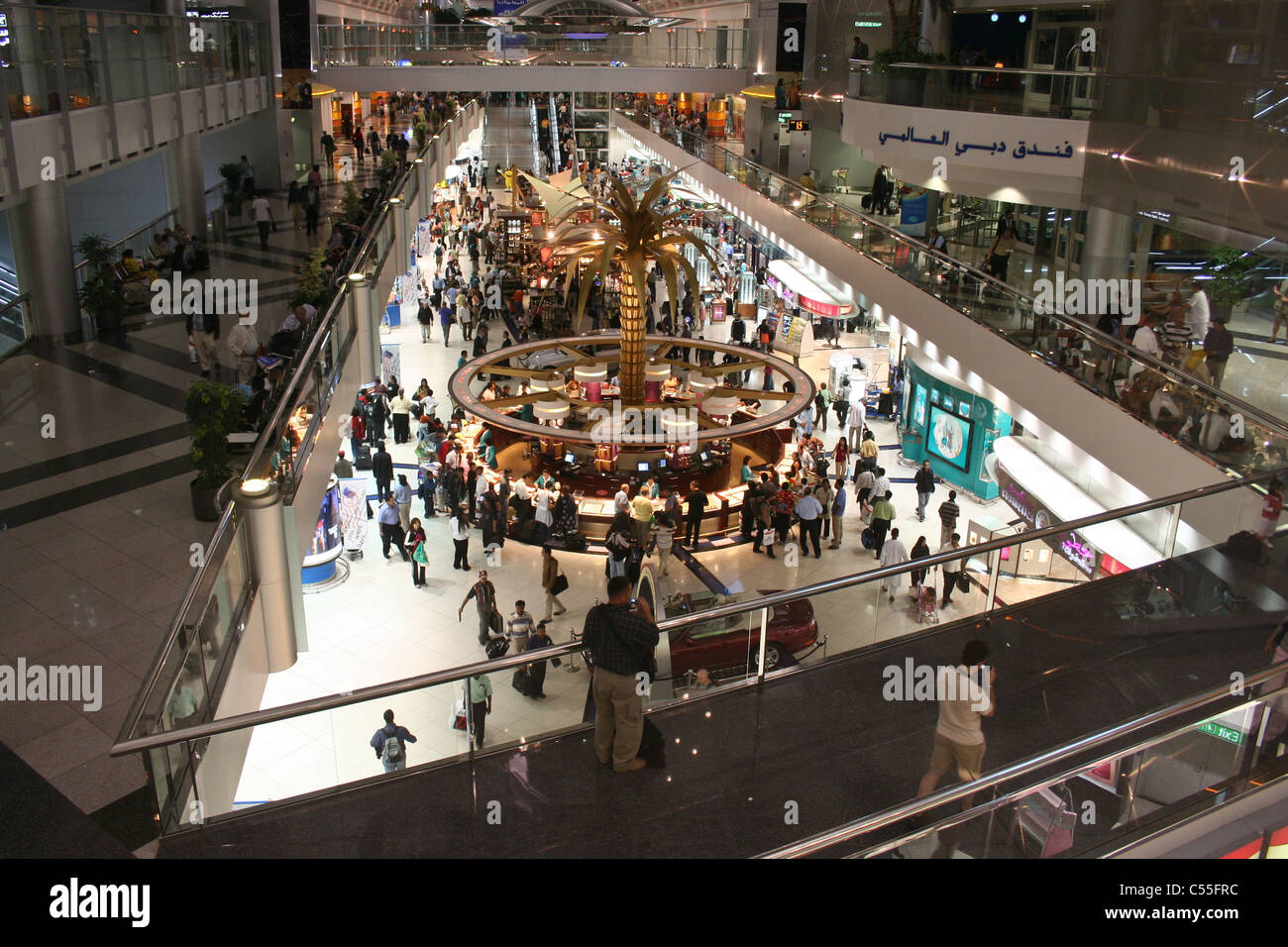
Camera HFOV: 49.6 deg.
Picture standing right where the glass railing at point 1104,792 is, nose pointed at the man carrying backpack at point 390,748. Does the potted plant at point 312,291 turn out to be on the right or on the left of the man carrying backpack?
right

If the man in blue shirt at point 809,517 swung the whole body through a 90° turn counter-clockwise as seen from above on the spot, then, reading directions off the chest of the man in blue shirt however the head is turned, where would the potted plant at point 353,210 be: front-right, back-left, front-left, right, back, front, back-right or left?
front-right

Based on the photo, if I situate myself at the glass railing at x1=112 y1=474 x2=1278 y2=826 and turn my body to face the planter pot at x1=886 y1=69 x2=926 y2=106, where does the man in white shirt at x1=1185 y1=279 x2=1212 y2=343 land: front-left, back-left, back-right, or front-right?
front-right

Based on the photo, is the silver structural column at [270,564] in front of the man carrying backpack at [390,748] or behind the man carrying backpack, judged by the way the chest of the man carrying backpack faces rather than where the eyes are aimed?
in front

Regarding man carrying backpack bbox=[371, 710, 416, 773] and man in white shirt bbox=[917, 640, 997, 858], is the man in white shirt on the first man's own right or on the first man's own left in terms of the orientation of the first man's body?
on the first man's own right

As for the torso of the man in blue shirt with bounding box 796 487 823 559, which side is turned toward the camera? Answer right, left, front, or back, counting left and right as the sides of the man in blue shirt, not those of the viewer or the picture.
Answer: back

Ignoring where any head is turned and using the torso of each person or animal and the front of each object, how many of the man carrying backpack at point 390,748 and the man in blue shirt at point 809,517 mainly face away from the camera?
2

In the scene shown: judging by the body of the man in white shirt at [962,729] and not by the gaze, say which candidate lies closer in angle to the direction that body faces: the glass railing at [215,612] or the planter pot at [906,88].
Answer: the planter pot

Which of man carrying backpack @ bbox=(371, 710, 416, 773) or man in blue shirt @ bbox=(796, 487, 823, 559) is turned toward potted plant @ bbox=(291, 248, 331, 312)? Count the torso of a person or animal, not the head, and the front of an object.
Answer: the man carrying backpack

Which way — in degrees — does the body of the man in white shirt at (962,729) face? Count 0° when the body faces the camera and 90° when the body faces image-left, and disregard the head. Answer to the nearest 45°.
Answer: approximately 225°

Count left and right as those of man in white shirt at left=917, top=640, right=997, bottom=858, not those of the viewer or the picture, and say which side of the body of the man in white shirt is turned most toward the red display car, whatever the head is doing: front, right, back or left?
left

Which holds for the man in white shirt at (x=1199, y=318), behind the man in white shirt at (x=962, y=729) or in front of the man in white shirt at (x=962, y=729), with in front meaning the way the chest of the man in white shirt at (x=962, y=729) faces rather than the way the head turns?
in front

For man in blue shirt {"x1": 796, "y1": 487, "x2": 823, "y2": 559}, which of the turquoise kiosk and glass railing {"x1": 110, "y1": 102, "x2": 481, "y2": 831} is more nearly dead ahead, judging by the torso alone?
the turquoise kiosk

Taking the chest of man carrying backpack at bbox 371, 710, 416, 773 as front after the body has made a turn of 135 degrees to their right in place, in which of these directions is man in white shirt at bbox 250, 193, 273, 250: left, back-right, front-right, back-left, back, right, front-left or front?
back-left

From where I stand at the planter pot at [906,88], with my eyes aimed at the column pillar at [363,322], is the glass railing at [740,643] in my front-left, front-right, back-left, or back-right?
front-left

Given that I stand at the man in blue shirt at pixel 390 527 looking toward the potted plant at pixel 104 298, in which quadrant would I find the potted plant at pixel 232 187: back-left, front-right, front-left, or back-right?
front-right

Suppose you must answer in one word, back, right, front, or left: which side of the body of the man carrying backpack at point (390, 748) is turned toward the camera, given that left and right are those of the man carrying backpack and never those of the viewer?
back

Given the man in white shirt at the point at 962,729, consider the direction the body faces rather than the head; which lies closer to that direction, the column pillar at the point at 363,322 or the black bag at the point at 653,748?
the column pillar

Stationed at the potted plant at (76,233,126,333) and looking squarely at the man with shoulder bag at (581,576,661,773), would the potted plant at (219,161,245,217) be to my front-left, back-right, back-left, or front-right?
back-left

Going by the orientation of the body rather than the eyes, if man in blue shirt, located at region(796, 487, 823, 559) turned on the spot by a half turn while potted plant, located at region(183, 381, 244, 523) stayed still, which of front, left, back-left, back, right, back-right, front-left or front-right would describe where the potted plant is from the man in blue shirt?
front-right
